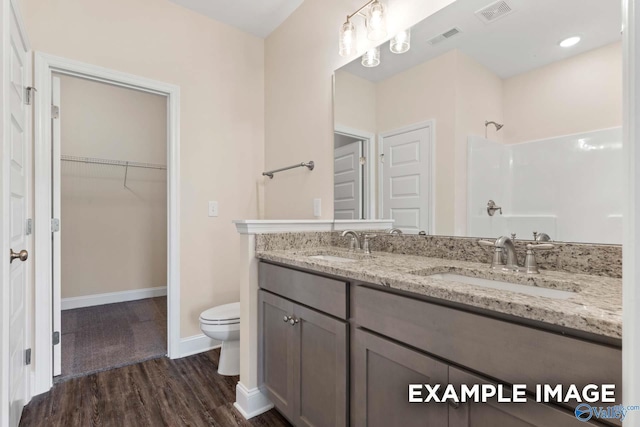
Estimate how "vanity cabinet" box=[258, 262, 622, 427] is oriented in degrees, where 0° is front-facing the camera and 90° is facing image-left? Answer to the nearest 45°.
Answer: approximately 45°

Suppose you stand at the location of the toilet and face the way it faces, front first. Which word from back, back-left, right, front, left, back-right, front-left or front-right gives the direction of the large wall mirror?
left

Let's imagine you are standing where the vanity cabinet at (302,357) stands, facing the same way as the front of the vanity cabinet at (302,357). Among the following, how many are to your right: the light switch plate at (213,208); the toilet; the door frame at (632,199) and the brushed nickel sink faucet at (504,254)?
2

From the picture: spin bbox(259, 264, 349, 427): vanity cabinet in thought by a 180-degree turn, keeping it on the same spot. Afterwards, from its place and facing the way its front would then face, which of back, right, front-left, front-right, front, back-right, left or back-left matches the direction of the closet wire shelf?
left

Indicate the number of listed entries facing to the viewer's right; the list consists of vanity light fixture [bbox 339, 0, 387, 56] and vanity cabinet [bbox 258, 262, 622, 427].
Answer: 0

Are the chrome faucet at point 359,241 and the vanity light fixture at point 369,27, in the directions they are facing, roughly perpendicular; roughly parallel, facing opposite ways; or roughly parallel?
roughly parallel

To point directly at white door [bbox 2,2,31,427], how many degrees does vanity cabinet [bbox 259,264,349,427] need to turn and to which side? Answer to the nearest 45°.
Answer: approximately 45° to its right

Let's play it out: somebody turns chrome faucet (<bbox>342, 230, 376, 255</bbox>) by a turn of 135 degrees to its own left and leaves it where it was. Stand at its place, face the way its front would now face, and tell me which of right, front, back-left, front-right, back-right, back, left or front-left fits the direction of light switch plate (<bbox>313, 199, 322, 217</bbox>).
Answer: back-left

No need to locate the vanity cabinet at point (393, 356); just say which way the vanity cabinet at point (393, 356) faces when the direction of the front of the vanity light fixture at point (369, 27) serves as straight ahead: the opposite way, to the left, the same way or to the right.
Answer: the same way

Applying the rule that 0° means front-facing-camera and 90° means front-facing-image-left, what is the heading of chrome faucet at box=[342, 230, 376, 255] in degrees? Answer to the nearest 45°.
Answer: approximately 45°

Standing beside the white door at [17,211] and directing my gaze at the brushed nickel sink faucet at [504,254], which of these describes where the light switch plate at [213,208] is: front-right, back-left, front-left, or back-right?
front-left
